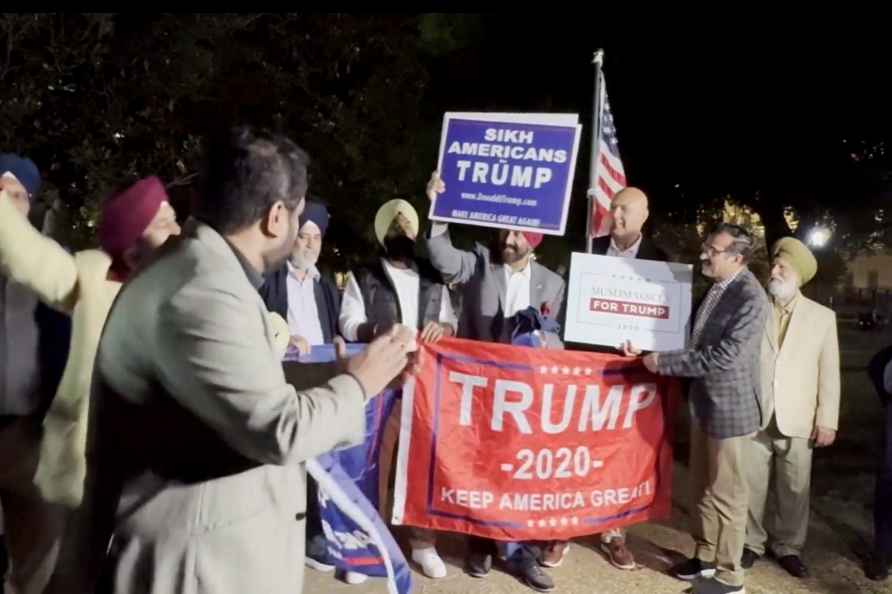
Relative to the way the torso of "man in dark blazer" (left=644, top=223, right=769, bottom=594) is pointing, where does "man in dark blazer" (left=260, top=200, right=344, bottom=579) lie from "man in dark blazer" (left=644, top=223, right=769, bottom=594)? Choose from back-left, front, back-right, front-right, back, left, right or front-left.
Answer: front

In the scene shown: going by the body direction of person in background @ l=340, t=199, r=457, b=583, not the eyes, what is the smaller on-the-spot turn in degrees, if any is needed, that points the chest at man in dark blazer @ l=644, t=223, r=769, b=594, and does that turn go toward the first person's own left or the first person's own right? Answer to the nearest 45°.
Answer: approximately 90° to the first person's own left

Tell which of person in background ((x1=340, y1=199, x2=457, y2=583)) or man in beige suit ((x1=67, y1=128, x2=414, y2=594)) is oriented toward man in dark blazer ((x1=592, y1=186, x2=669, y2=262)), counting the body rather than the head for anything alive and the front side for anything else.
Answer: the man in beige suit

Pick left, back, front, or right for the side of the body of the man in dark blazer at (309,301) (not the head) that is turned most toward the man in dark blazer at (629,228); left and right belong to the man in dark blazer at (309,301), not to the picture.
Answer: left

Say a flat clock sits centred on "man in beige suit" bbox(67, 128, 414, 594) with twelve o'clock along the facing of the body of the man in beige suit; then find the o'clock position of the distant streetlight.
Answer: The distant streetlight is roughly at 12 o'clock from the man in beige suit.

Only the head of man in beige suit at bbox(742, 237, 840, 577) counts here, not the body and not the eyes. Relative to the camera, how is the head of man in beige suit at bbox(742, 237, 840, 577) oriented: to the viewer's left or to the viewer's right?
to the viewer's left

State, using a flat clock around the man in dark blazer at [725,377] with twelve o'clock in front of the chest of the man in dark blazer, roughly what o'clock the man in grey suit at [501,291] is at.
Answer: The man in grey suit is roughly at 12 o'clock from the man in dark blazer.

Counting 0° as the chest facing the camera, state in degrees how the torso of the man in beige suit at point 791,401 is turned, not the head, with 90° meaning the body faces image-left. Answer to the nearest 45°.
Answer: approximately 45°

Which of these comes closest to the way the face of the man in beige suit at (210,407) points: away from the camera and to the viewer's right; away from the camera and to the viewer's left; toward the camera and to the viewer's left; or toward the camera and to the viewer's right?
away from the camera and to the viewer's right

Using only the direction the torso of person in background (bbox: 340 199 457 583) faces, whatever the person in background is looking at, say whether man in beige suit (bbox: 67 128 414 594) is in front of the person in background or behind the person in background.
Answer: in front

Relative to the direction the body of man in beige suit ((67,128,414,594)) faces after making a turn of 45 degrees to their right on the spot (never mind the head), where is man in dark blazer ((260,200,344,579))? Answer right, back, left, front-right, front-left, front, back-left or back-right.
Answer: left

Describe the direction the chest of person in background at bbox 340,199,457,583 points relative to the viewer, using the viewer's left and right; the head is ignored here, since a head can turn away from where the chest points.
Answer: facing the viewer

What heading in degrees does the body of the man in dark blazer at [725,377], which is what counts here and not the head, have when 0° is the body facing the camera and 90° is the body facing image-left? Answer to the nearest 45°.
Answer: approximately 90°

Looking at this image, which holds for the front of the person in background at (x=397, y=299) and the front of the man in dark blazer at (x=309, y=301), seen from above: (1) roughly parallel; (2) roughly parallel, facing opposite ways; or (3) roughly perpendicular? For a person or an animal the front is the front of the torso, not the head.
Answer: roughly parallel

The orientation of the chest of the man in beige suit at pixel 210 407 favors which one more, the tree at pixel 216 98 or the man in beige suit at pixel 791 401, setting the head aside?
the man in beige suit

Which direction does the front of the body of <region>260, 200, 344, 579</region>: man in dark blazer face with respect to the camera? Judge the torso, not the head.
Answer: toward the camera
